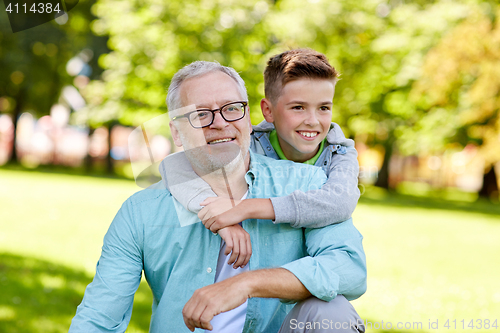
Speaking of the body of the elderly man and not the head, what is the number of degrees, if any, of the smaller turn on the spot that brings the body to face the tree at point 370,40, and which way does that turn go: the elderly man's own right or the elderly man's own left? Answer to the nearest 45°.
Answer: approximately 180°

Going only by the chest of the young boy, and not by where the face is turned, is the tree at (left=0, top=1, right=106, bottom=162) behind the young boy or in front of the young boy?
behind

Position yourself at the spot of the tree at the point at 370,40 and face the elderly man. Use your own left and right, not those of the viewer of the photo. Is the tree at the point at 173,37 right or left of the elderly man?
right

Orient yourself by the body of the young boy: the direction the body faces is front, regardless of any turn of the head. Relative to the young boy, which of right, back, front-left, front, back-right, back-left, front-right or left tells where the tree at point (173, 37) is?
back

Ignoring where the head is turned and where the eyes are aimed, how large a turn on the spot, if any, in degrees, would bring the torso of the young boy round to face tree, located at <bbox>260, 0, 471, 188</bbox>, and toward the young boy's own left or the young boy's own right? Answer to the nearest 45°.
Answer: approximately 180°

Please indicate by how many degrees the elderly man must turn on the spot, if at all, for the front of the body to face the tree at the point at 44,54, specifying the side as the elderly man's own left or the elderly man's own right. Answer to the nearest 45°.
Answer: approximately 180°

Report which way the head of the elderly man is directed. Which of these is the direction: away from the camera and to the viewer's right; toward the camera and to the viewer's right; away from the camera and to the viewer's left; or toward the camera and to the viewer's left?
toward the camera and to the viewer's right

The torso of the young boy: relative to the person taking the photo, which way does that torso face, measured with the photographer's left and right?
facing the viewer

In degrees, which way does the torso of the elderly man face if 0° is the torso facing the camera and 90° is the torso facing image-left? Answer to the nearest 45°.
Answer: approximately 0°

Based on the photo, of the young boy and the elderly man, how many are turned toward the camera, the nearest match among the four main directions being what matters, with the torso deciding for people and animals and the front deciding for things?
2

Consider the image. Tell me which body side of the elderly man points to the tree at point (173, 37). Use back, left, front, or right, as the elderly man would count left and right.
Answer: back

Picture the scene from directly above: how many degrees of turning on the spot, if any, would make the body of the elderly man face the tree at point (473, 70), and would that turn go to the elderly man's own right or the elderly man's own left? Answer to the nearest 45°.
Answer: approximately 135° to the elderly man's own left
